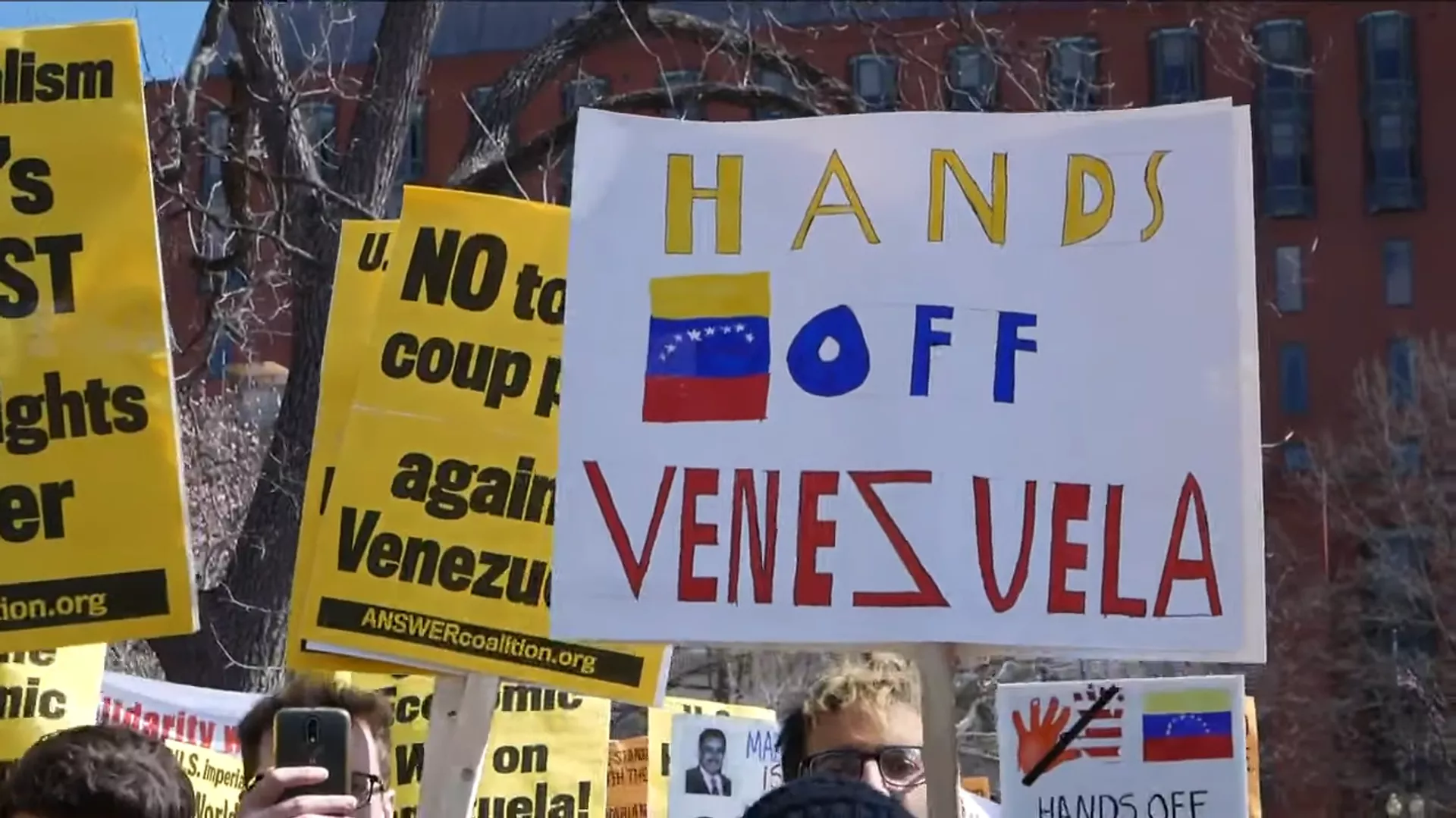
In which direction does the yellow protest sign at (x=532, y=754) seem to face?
toward the camera

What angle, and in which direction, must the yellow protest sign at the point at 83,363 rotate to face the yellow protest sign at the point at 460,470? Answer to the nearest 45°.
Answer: approximately 135° to its left

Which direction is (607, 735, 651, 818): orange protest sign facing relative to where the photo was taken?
toward the camera

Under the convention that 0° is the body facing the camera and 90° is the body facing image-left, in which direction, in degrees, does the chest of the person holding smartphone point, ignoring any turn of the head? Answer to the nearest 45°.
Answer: approximately 0°

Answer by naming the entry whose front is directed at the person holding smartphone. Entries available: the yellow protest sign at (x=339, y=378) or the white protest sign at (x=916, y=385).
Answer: the yellow protest sign

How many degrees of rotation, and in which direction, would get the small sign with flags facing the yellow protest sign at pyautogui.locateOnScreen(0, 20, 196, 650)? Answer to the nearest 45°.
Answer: approximately 45° to its right

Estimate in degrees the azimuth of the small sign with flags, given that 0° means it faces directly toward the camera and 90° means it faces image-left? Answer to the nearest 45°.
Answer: approximately 0°

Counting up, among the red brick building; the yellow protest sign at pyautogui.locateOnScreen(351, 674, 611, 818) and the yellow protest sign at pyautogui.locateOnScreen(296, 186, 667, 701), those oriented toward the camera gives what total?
3

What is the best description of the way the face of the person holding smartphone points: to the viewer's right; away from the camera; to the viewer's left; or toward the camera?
toward the camera

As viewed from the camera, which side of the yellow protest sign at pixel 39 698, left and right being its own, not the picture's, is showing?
front

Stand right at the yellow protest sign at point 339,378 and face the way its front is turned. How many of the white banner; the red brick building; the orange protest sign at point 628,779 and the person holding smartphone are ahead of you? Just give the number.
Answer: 1
